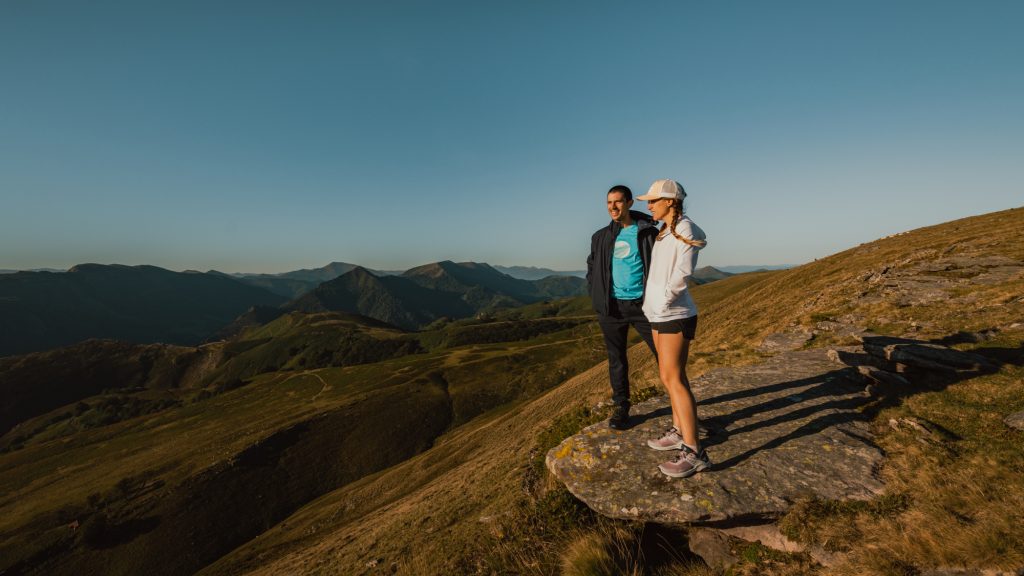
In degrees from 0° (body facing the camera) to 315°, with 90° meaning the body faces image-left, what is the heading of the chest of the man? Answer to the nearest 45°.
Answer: approximately 45°

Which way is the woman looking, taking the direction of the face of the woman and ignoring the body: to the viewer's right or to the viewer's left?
to the viewer's left

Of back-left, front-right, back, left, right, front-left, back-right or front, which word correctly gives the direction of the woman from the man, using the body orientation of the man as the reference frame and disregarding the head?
left

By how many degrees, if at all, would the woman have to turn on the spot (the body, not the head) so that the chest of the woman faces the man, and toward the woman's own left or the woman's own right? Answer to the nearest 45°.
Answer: approximately 45° to the woman's own right

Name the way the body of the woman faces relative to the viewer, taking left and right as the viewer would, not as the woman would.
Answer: facing to the left of the viewer
